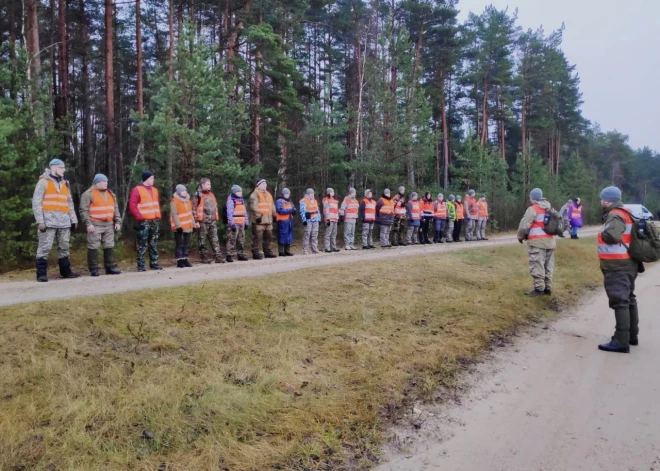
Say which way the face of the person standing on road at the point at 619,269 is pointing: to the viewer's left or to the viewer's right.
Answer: to the viewer's left

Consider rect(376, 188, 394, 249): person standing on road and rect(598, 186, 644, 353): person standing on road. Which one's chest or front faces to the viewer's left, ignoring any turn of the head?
rect(598, 186, 644, 353): person standing on road

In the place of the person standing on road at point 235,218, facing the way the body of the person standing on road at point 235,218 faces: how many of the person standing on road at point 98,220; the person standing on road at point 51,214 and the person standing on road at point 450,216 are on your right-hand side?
2

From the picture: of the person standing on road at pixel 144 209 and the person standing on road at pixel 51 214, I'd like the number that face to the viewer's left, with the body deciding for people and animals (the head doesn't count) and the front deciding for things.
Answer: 0

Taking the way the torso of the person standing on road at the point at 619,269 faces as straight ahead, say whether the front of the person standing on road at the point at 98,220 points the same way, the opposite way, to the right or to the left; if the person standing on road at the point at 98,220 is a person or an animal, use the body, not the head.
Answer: the opposite way

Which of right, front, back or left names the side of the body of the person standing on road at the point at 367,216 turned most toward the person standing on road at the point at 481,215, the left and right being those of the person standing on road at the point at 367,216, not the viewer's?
left

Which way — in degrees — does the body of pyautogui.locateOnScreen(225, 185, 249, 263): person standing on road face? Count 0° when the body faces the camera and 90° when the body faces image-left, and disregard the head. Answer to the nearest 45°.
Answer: approximately 315°

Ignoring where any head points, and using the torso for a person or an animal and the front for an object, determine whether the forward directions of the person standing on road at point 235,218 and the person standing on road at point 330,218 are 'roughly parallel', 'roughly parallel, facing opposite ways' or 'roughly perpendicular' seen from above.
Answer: roughly parallel

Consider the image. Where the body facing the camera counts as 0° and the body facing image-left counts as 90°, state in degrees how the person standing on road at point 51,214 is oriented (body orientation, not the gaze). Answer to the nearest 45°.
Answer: approximately 315°

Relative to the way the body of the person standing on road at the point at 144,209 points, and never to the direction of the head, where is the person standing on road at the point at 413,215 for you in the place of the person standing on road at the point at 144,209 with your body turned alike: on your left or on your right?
on your left

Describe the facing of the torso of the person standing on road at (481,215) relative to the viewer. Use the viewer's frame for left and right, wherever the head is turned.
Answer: facing the viewer and to the right of the viewer

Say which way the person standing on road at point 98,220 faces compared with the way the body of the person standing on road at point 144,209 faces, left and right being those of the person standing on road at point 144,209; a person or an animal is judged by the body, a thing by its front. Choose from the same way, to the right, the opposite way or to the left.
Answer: the same way

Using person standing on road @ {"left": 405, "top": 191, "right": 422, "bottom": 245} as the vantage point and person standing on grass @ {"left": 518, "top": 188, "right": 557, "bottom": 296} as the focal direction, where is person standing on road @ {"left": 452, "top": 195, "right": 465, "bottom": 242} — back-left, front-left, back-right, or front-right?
back-left
